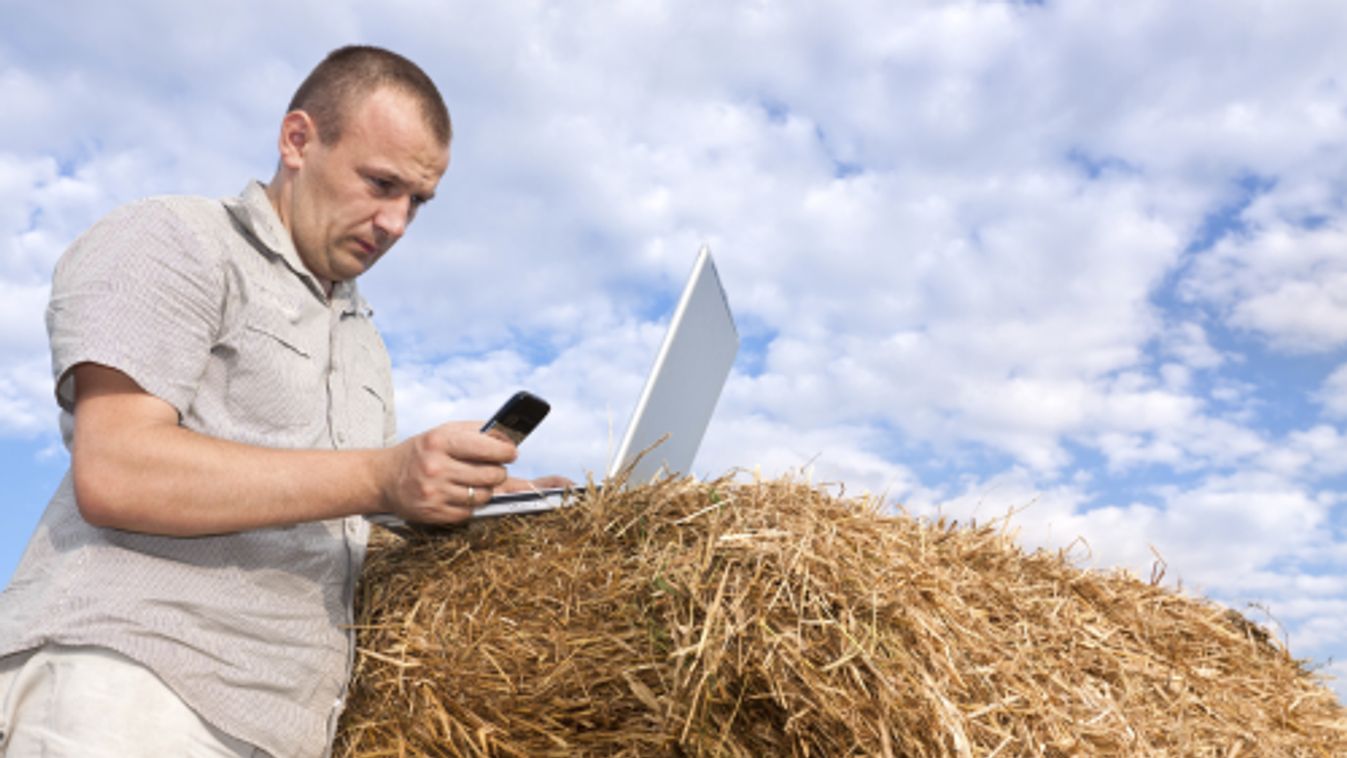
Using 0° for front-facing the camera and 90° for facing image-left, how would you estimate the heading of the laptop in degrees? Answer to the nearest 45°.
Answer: approximately 90°

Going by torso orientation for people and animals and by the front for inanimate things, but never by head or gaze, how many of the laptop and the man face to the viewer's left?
1
